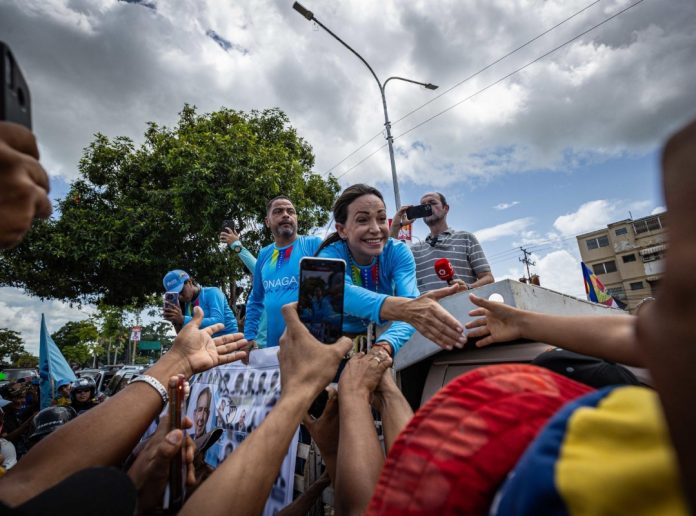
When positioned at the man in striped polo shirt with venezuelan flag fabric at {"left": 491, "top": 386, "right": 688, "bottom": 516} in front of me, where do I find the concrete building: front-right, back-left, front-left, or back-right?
back-left

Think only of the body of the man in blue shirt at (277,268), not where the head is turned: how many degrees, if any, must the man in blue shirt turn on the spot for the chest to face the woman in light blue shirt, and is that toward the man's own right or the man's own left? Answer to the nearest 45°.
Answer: approximately 45° to the man's own left

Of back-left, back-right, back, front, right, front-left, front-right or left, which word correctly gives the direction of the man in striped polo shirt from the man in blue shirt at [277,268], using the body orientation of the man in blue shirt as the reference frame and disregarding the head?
left

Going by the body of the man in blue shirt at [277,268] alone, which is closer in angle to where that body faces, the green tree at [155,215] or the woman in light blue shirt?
the woman in light blue shirt

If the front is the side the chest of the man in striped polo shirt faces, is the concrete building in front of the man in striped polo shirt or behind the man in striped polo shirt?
behind

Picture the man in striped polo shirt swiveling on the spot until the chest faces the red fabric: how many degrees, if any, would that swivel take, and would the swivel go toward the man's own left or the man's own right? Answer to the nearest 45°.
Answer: approximately 45° to the man's own left

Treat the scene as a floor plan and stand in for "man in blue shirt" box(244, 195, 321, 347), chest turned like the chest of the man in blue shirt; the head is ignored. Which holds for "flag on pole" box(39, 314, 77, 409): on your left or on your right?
on your right

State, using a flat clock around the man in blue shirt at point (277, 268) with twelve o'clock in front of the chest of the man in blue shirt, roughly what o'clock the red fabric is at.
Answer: The red fabric is roughly at 12 o'clock from the man in blue shirt.

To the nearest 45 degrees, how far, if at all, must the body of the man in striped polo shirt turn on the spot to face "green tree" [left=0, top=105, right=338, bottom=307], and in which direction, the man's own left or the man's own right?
approximately 90° to the man's own right

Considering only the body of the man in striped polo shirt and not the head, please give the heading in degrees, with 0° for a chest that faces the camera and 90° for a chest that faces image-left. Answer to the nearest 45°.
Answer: approximately 45°

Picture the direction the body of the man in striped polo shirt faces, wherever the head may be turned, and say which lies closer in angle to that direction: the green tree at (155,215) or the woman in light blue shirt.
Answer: the woman in light blue shirt

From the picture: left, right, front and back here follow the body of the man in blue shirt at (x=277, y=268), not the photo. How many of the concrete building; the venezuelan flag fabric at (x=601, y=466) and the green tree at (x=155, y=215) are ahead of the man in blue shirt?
1

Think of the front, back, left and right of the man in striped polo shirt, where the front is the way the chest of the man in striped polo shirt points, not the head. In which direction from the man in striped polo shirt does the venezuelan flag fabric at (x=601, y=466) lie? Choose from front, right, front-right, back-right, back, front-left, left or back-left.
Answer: front-left
